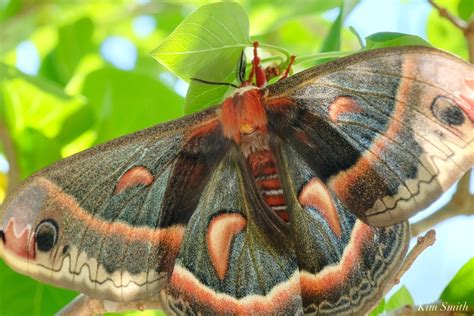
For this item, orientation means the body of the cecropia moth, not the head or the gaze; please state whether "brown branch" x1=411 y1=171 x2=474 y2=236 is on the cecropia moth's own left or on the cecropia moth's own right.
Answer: on the cecropia moth's own right

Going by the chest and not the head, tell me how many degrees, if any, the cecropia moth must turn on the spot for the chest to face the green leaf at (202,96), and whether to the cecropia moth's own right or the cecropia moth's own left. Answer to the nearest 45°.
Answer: approximately 45° to the cecropia moth's own left

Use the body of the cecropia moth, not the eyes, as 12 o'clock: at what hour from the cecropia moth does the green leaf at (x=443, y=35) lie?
The green leaf is roughly at 1 o'clock from the cecropia moth.

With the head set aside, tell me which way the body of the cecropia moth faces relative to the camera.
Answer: away from the camera

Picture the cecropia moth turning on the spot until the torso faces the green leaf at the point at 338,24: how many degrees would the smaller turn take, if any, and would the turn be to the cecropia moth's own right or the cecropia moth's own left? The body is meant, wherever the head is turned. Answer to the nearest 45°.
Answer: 0° — it already faces it
